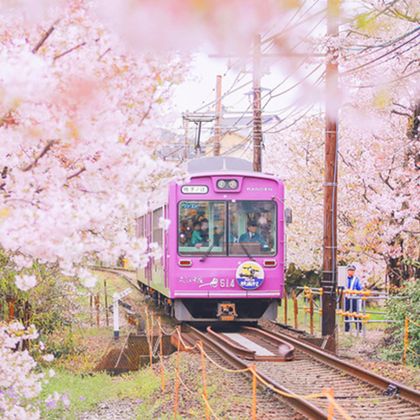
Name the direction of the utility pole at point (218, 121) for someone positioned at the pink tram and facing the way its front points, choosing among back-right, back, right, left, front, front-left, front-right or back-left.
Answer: back

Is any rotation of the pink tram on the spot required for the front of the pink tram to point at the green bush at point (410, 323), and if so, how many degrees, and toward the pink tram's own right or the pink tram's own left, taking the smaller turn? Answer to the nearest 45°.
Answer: approximately 45° to the pink tram's own left

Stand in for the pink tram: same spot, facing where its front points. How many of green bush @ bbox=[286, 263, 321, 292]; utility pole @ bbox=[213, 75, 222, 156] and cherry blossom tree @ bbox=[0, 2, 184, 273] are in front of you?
1

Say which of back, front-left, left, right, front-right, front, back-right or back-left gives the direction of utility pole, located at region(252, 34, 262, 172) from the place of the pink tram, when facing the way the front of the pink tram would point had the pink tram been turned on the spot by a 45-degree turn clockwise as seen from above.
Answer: back-right

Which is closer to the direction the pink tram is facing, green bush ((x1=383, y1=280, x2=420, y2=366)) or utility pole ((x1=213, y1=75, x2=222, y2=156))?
the green bush

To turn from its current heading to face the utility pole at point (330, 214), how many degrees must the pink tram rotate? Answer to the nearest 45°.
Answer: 0° — it already faces it

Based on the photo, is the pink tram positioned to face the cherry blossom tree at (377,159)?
no

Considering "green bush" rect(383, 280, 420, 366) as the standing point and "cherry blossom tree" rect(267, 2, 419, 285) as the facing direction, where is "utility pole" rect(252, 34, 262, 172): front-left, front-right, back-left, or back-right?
front-left

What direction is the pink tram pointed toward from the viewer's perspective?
toward the camera

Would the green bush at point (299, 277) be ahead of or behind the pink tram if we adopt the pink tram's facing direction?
behind

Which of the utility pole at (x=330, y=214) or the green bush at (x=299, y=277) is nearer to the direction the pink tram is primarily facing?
the utility pole

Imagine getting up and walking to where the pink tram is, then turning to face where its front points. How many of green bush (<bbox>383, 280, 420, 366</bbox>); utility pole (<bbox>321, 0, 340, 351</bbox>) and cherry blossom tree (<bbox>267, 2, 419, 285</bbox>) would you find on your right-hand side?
0

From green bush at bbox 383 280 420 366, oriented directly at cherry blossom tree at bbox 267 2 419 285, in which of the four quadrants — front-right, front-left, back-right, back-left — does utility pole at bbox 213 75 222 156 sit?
front-left
